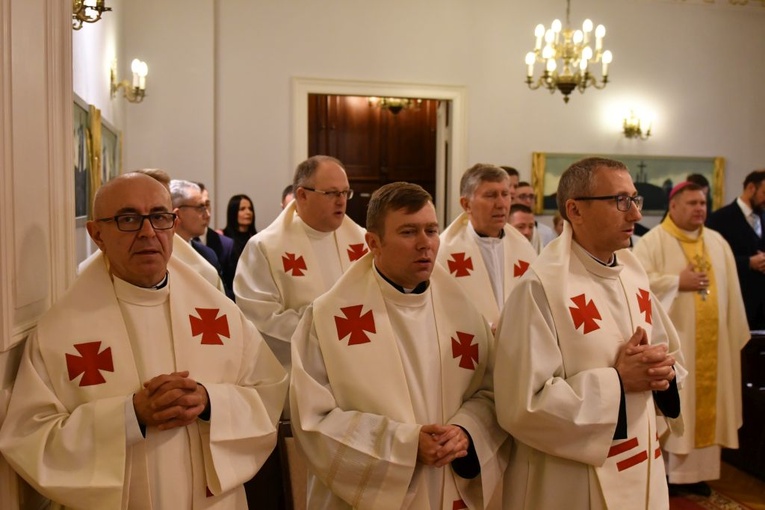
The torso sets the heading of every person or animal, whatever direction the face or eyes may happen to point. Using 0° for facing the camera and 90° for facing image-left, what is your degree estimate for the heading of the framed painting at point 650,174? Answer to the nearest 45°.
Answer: approximately 0°

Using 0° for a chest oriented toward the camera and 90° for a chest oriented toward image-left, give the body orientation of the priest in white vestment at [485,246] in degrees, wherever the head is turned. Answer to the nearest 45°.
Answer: approximately 315°

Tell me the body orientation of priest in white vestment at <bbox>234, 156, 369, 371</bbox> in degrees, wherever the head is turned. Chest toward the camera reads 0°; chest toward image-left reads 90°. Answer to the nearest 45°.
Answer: approximately 315°

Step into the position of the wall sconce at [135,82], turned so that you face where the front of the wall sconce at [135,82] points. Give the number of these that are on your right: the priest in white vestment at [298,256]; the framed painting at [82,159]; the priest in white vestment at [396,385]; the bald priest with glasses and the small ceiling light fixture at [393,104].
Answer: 4

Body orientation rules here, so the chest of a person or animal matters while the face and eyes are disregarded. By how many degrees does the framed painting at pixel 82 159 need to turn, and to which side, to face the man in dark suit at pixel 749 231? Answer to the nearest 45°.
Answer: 0° — it already faces them

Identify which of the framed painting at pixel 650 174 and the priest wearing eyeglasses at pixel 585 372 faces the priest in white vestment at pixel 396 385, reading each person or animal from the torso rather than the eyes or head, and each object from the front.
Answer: the framed painting

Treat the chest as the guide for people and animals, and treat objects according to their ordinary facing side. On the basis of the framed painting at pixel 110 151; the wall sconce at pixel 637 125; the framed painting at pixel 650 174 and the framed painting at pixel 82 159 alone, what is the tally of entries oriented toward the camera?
2

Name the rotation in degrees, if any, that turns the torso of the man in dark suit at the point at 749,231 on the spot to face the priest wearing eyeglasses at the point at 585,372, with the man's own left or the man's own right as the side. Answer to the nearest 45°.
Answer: approximately 45° to the man's own right

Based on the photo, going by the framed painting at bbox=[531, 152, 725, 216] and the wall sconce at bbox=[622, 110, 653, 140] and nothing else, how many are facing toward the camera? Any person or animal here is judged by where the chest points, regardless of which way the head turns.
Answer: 2

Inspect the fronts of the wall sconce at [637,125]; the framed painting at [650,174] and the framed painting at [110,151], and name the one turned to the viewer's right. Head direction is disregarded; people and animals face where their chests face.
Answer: the framed painting at [110,151]

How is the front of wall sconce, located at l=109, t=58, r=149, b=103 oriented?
to the viewer's right

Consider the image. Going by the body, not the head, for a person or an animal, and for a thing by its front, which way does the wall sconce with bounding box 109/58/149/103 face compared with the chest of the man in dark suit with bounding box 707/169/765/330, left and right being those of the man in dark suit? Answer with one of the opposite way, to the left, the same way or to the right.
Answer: to the left

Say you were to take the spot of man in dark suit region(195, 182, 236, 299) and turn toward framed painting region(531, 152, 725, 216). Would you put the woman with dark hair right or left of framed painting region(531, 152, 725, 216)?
left
